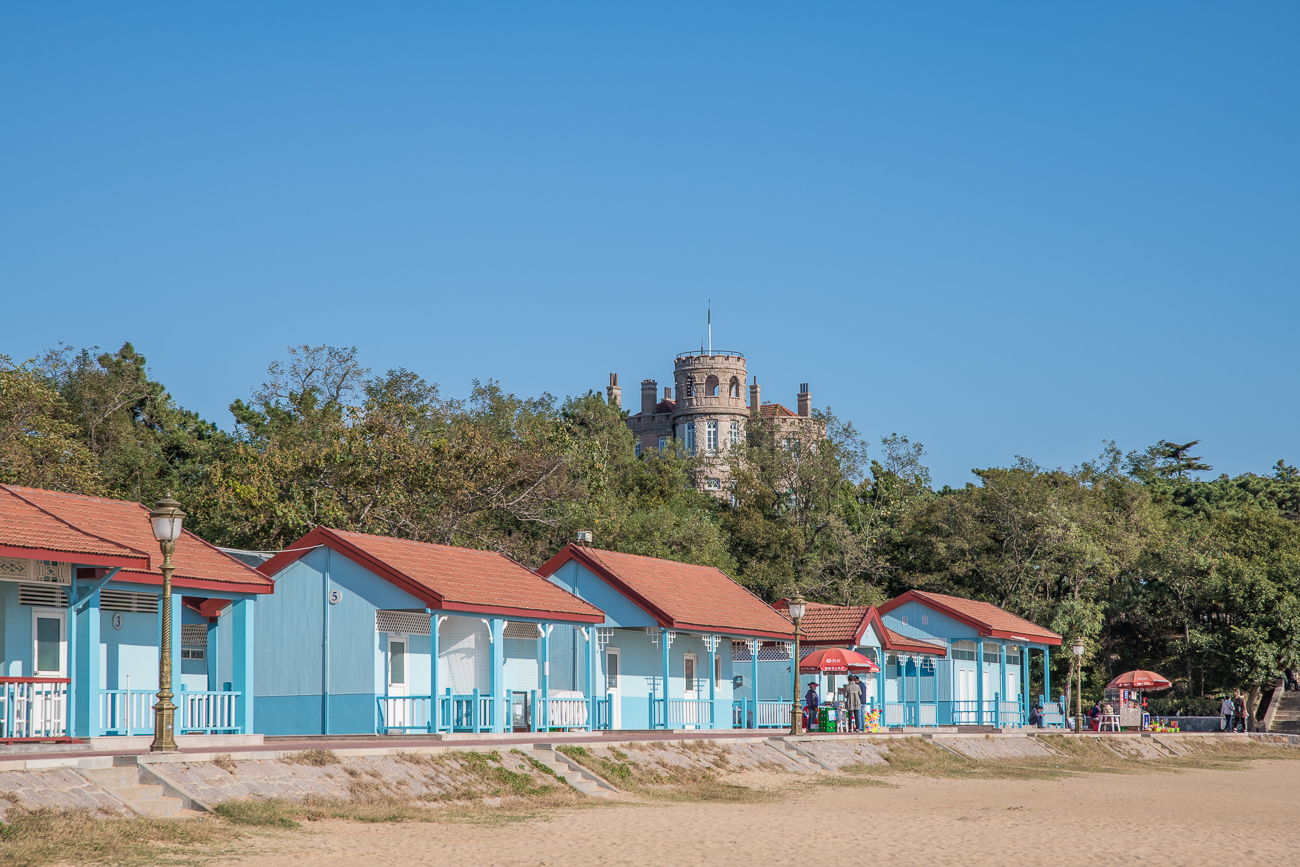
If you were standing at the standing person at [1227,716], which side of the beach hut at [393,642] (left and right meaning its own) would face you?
left

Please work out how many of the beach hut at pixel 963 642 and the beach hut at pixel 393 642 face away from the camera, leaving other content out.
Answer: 0

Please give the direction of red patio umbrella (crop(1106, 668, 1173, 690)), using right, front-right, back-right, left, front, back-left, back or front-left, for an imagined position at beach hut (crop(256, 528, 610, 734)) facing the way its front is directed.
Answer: left

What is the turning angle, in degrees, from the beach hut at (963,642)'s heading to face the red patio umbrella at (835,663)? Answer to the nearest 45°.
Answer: approximately 45° to its right

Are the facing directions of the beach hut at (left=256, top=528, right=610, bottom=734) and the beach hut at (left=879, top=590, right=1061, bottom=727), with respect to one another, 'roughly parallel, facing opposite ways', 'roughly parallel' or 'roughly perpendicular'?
roughly parallel

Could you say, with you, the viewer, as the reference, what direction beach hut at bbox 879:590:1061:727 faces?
facing the viewer and to the right of the viewer

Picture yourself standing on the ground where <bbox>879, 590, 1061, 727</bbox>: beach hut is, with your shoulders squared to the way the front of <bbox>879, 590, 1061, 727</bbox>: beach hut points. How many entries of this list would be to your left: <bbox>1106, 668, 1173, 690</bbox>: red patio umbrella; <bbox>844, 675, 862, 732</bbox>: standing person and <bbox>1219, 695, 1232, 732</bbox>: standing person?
2

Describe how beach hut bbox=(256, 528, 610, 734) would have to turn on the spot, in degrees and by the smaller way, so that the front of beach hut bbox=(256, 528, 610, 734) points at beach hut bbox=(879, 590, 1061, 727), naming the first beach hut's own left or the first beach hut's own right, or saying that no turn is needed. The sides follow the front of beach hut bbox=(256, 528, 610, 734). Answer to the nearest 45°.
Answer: approximately 90° to the first beach hut's own left

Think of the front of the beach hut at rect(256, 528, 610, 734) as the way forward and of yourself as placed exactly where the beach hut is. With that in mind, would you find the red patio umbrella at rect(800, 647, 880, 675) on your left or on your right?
on your left

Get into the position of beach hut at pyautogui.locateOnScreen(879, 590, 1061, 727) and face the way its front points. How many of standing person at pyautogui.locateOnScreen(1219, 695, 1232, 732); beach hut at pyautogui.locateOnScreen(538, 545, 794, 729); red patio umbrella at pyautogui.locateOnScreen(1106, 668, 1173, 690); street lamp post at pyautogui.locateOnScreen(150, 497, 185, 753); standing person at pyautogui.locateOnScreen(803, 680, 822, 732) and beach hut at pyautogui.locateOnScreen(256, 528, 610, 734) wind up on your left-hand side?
2

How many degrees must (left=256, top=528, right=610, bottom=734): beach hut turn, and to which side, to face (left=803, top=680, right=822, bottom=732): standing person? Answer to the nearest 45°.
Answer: approximately 90° to its left
